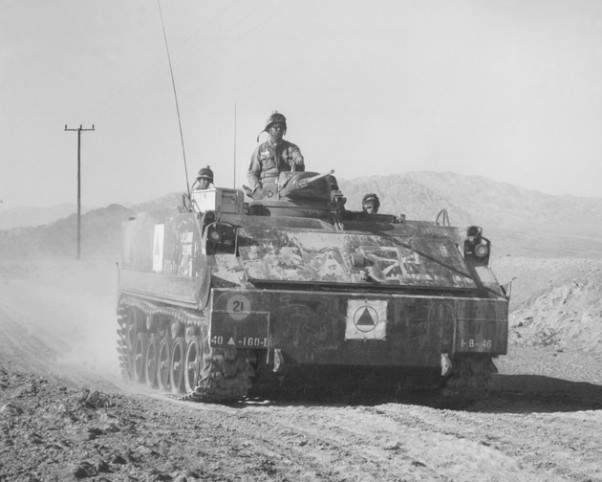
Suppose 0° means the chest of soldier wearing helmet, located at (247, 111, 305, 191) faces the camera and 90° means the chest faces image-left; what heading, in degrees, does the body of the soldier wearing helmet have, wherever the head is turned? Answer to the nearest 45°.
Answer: approximately 0°

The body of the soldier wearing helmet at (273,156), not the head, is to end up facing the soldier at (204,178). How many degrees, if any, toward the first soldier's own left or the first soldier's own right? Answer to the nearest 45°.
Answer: approximately 135° to the first soldier's own right
